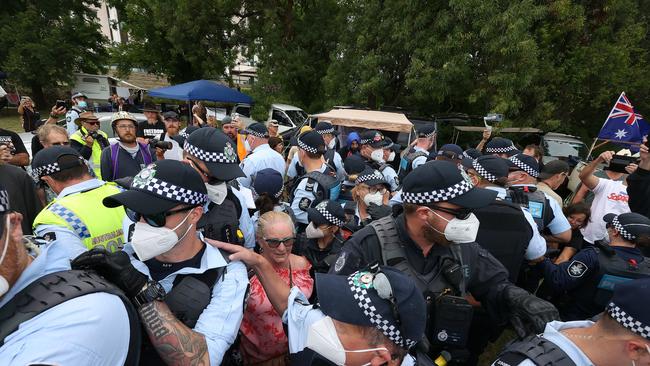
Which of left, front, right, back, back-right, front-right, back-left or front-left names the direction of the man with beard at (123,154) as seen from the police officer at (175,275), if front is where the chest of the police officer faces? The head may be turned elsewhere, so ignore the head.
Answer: back-right

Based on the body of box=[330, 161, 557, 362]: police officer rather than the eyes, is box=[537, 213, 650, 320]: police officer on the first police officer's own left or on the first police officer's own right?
on the first police officer's own left

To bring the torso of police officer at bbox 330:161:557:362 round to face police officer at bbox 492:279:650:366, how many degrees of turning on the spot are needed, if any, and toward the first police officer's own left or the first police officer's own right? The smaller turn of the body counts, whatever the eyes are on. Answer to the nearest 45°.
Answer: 0° — they already face them

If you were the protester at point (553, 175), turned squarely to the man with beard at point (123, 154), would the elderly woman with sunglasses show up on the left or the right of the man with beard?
left

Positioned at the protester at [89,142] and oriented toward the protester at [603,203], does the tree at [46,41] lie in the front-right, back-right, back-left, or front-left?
back-left
